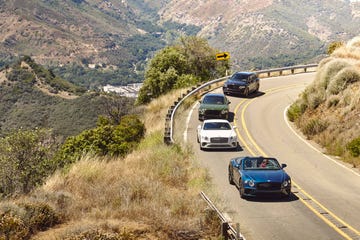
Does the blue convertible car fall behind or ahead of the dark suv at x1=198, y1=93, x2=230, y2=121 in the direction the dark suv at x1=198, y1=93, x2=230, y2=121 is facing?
ahead

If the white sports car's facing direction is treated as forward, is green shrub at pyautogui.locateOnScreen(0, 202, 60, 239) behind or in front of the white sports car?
in front

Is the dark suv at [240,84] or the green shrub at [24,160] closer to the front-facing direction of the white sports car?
the green shrub

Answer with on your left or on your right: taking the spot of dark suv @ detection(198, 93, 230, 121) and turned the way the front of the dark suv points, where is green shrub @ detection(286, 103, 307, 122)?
on your left

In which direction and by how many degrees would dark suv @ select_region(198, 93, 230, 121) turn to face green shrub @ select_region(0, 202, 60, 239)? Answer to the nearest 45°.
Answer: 0° — it already faces it

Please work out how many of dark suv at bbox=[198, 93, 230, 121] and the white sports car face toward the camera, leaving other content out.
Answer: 2

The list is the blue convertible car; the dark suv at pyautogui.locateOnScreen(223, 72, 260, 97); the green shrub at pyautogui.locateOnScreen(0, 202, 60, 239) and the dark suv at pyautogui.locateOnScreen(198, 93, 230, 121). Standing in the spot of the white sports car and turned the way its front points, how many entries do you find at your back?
2

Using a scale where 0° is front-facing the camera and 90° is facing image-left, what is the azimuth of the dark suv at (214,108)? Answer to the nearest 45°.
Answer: approximately 0°

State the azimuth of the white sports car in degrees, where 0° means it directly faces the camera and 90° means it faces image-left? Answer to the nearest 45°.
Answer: approximately 0°

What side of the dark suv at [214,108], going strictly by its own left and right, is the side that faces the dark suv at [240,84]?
back

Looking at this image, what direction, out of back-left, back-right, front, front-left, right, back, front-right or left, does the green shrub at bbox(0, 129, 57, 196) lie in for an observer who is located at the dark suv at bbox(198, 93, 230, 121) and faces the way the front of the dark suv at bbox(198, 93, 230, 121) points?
front-right
